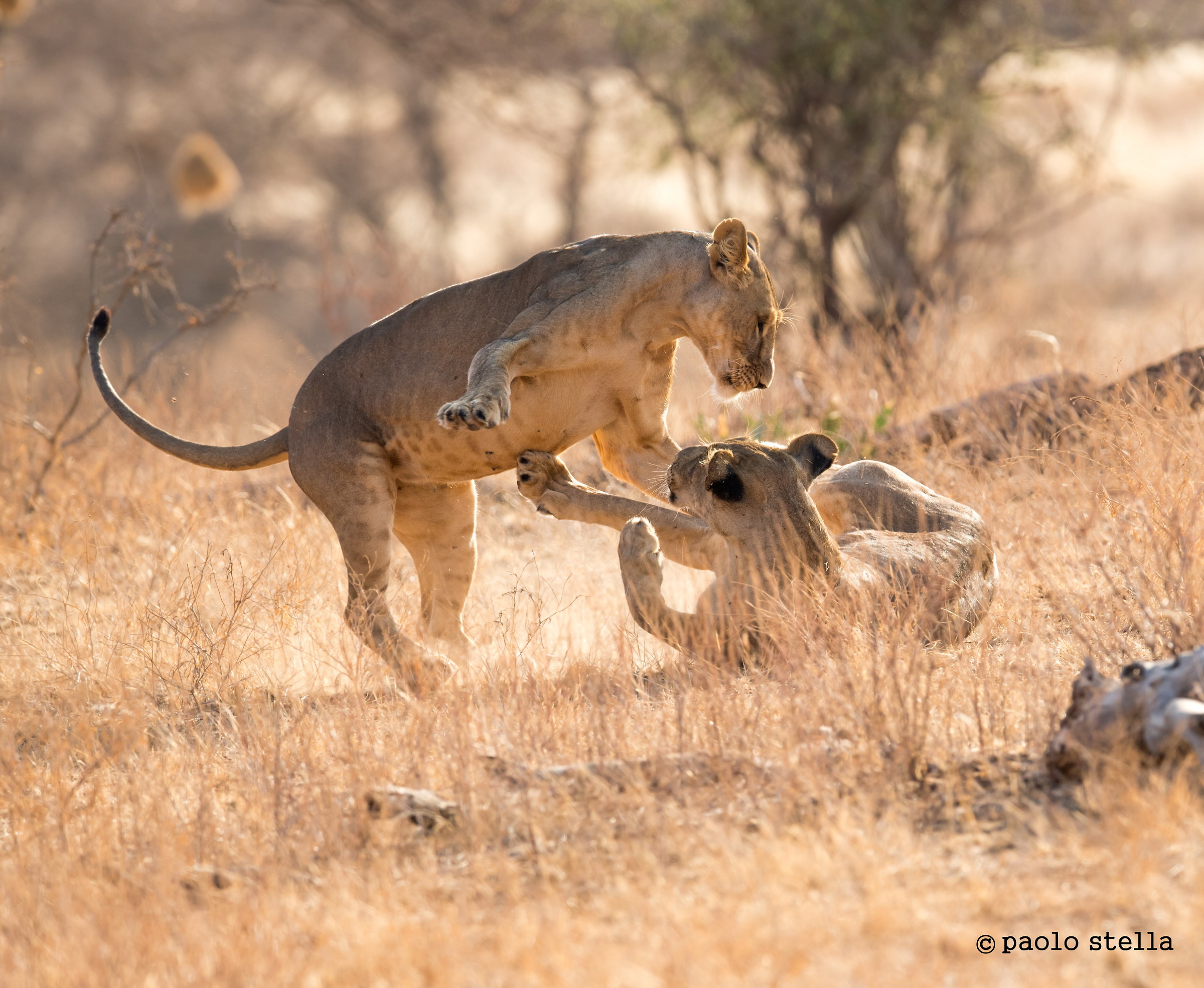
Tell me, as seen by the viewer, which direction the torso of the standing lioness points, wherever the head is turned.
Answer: to the viewer's right

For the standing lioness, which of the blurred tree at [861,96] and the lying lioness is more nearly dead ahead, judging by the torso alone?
the lying lioness

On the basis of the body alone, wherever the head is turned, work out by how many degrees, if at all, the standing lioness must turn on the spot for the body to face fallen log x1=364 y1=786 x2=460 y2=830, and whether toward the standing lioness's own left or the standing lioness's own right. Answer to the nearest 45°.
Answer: approximately 90° to the standing lioness's own right

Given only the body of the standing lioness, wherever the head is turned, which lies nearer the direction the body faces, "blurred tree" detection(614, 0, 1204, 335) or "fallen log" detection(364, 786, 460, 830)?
the blurred tree

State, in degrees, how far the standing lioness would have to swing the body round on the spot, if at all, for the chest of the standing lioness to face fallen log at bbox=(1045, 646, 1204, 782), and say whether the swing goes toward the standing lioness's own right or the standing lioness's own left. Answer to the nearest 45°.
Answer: approximately 45° to the standing lioness's own right

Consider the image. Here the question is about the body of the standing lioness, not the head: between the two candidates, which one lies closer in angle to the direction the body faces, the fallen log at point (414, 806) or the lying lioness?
the lying lioness

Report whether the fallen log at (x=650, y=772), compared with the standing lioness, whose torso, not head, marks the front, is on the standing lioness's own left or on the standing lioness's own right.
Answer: on the standing lioness's own right
